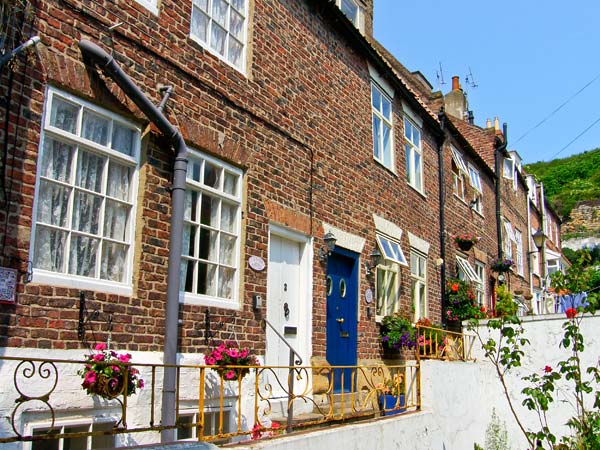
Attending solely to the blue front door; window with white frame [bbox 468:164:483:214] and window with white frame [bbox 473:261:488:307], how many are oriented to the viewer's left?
0

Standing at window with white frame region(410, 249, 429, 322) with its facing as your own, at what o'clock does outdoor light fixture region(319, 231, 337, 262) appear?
The outdoor light fixture is roughly at 2 o'clock from the window with white frame.

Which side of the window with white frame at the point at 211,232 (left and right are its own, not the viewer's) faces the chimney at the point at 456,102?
left

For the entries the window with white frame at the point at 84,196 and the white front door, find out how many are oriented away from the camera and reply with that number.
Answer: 0

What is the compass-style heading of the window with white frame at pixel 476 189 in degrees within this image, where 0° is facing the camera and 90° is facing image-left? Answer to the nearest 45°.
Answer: approximately 315°

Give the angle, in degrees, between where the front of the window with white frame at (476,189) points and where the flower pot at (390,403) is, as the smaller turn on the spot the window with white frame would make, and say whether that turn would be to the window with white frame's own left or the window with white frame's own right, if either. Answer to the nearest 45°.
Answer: approximately 45° to the window with white frame's own right

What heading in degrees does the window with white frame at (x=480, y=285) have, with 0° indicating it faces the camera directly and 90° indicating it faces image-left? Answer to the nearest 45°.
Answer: approximately 315°

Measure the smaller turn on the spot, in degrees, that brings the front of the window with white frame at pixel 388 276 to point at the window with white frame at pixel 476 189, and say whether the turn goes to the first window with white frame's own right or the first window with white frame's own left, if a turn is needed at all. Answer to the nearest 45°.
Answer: approximately 135° to the first window with white frame's own left

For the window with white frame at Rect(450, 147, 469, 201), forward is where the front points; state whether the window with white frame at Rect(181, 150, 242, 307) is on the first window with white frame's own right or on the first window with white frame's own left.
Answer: on the first window with white frame's own right

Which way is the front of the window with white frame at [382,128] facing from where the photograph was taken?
facing the viewer and to the right of the viewer
